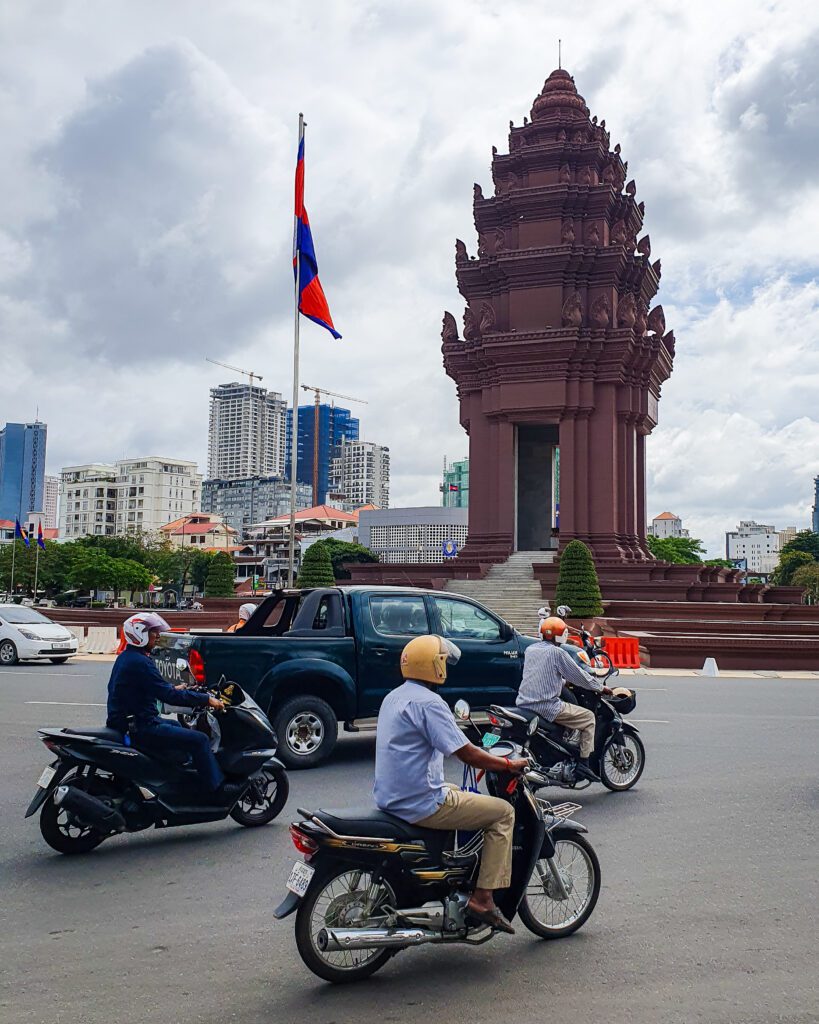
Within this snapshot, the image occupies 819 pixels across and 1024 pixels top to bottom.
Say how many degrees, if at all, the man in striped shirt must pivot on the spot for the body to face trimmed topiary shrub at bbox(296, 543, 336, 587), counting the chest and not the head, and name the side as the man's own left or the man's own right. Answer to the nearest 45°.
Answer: approximately 45° to the man's own left

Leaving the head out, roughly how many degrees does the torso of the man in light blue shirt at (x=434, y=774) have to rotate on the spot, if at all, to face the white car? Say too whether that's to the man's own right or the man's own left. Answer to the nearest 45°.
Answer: approximately 90° to the man's own left

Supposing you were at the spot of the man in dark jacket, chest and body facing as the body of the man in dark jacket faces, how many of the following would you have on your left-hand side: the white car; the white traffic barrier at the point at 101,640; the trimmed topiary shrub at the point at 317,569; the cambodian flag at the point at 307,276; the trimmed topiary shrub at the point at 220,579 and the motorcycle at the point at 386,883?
5

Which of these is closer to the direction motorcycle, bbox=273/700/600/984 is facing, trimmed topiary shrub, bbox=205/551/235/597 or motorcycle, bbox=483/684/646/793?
the motorcycle

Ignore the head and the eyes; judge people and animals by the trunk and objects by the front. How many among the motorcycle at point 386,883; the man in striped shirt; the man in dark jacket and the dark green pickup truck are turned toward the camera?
0

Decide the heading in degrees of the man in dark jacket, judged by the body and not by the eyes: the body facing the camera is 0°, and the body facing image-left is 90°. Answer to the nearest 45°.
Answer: approximately 270°

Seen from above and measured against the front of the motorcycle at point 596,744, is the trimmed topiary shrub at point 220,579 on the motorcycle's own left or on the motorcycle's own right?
on the motorcycle's own left

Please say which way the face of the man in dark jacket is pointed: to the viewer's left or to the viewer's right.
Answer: to the viewer's right

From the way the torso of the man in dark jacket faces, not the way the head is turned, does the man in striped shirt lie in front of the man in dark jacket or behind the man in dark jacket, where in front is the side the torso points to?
in front

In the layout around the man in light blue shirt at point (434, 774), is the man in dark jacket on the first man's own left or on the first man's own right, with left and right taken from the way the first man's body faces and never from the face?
on the first man's own left

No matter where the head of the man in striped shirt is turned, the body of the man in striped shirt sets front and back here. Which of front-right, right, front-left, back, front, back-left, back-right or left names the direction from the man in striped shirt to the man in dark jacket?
back

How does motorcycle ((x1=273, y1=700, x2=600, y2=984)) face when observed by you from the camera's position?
facing away from the viewer and to the right of the viewer

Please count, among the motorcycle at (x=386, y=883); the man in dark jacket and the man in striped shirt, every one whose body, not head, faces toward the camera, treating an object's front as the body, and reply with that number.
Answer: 0

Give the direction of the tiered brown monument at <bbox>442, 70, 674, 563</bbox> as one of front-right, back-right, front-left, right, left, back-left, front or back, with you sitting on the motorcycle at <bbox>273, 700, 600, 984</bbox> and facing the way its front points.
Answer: front-left

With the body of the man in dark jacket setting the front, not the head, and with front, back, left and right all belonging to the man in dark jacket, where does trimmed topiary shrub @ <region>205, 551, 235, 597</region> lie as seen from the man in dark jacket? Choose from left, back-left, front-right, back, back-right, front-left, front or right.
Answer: left

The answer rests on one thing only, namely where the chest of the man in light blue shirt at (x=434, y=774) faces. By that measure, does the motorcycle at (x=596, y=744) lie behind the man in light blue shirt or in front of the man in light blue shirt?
in front

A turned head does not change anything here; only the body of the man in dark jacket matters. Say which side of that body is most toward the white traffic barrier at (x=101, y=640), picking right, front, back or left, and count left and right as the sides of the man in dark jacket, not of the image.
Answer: left

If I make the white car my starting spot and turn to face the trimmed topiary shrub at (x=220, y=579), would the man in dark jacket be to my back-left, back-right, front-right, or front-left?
back-right
